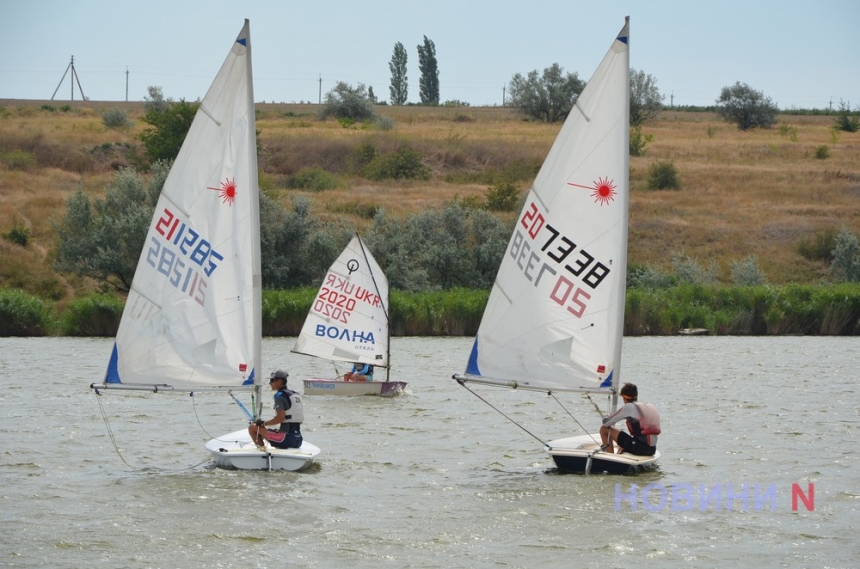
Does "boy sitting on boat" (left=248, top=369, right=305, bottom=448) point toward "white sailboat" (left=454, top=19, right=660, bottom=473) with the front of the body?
no

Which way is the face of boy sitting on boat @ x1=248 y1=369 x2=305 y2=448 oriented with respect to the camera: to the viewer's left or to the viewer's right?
to the viewer's left

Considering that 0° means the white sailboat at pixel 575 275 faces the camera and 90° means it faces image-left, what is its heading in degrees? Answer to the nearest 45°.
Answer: approximately 225°

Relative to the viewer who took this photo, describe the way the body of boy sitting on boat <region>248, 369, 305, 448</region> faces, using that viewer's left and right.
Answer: facing to the left of the viewer

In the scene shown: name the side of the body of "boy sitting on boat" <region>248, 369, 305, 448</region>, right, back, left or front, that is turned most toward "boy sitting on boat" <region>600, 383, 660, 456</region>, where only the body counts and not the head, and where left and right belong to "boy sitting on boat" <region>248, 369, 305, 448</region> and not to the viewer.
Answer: back

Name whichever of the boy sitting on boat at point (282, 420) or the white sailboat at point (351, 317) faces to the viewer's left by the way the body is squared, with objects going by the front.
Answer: the boy sitting on boat

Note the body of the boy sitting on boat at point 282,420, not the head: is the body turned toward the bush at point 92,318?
no

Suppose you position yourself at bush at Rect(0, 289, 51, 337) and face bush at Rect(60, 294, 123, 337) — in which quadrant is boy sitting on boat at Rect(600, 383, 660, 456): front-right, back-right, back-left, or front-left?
front-right

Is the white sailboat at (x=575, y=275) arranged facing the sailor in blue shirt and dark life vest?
no

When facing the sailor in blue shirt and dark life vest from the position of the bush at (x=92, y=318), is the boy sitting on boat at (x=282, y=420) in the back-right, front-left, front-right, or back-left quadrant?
front-right

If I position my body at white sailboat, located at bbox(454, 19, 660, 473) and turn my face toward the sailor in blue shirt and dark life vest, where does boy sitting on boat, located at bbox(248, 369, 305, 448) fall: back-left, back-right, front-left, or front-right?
front-left

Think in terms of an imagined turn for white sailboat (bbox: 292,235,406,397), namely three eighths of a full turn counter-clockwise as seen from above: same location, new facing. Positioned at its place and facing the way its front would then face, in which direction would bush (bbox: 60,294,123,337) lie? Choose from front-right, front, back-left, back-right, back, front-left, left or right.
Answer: front

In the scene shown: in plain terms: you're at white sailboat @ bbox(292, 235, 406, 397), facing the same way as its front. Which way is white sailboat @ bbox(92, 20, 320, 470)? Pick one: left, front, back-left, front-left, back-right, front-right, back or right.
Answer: right

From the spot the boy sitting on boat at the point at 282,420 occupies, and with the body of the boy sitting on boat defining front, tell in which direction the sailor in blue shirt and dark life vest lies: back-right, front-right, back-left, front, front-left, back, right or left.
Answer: right

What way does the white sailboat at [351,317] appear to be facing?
to the viewer's right

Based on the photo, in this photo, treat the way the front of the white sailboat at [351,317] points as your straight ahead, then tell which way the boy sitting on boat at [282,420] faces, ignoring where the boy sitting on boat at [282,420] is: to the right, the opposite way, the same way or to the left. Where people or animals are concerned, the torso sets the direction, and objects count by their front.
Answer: the opposite way
